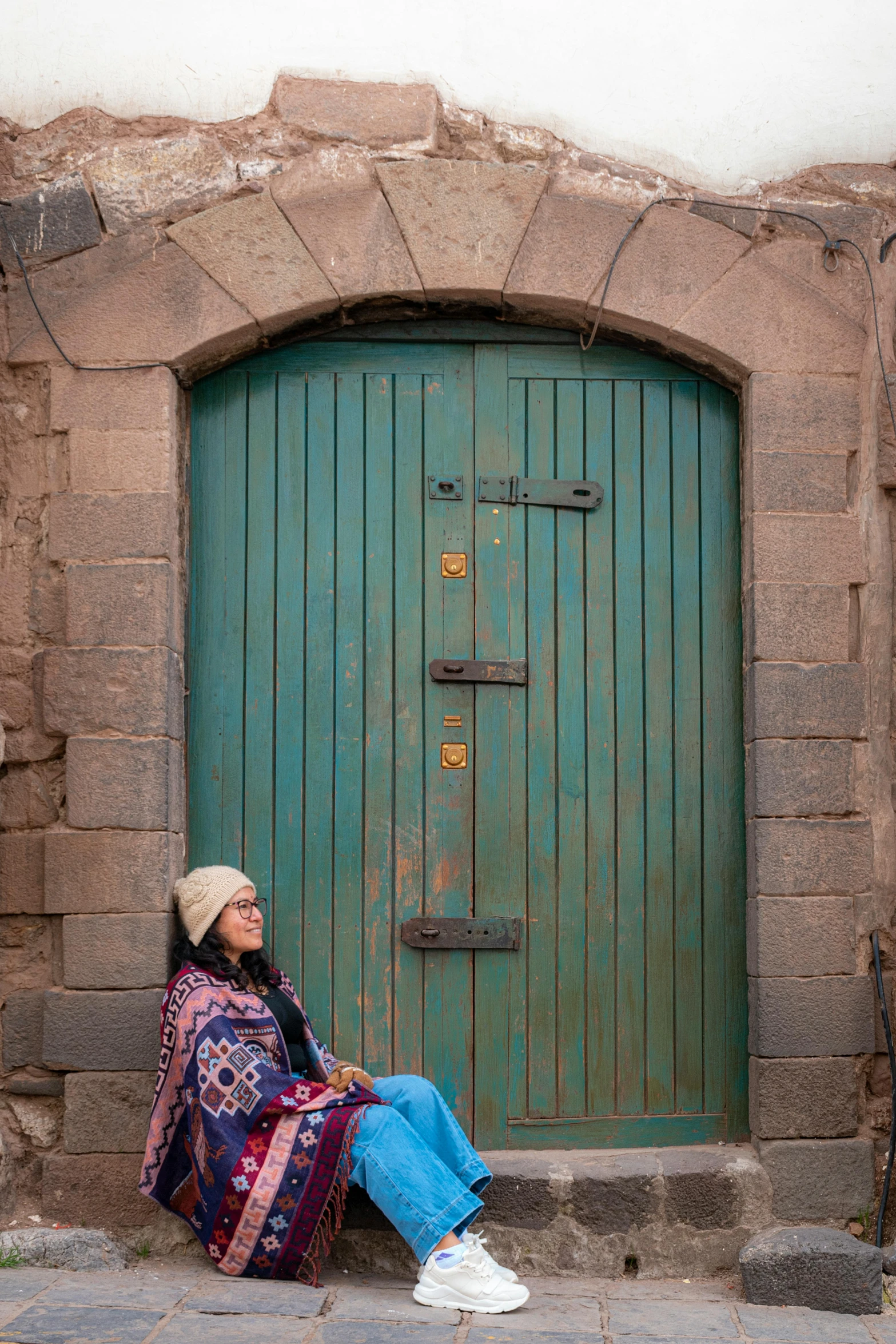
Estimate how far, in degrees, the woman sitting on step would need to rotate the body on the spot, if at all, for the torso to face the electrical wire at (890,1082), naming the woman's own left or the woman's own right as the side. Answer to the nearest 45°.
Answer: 0° — they already face it

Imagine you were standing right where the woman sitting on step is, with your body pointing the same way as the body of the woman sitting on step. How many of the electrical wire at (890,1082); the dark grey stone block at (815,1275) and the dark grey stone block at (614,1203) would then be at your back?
0

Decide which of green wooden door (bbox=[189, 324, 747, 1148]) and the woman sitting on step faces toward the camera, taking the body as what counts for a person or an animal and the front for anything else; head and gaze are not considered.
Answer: the green wooden door

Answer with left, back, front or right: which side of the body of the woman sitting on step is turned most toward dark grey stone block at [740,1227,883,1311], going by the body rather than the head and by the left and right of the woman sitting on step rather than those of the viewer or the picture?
front

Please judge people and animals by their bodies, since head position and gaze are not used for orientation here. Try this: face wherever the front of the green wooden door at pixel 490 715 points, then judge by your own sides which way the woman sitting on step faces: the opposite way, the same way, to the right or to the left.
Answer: to the left

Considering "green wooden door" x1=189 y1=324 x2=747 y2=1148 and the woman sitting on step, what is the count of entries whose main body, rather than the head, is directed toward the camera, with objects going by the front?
1

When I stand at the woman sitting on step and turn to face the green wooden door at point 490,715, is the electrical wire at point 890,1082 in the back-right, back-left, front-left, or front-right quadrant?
front-right

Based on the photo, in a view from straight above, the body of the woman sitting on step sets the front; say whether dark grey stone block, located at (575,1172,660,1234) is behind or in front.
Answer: in front

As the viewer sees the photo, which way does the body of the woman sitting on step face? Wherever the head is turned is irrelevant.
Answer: to the viewer's right

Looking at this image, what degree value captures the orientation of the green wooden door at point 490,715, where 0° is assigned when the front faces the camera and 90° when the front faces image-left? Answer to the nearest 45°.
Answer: approximately 0°
